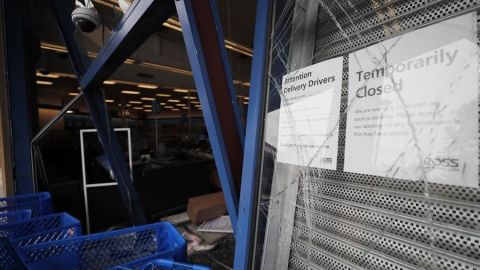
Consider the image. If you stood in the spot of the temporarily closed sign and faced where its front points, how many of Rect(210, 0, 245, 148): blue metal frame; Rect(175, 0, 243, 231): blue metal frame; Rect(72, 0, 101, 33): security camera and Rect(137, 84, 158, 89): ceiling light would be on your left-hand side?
0

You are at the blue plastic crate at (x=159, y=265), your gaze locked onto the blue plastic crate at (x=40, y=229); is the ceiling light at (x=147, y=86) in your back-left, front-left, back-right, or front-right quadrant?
front-right

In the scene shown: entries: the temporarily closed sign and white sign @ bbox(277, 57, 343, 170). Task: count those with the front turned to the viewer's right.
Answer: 0

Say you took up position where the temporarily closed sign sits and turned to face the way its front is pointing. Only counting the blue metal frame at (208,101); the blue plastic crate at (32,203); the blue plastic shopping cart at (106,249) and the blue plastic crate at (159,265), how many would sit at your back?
0

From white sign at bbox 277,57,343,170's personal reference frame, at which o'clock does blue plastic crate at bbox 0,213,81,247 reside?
The blue plastic crate is roughly at 2 o'clock from the white sign.

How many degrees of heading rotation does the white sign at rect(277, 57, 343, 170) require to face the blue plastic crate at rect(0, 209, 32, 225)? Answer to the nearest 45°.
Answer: approximately 45° to its right

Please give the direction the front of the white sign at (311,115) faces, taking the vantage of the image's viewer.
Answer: facing the viewer and to the left of the viewer

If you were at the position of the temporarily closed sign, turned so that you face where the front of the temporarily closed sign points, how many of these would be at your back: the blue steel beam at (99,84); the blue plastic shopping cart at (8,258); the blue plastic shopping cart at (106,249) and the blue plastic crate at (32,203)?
0

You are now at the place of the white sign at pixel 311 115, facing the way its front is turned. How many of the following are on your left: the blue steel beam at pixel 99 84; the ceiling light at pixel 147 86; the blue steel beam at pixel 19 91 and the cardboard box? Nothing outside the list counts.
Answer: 0

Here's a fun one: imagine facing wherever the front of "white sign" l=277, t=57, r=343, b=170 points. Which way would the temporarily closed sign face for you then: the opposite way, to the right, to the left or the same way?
the same way

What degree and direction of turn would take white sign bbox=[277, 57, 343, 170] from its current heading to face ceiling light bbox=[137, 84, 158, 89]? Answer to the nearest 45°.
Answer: approximately 90° to its right

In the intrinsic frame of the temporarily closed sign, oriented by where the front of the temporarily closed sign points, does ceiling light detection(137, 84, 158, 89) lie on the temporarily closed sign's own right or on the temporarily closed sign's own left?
on the temporarily closed sign's own right

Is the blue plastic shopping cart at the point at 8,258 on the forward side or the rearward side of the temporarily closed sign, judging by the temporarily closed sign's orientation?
on the forward side

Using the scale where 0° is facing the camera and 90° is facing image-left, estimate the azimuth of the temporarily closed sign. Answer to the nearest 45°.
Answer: approximately 45°
